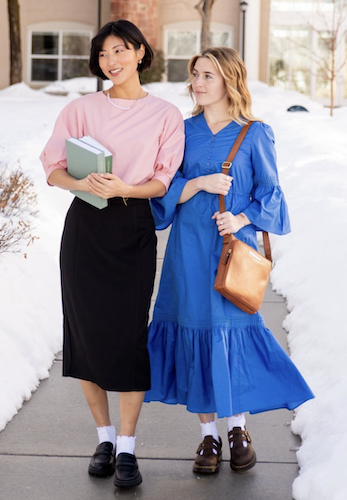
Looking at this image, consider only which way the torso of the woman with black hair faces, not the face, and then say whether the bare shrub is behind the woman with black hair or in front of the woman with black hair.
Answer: behind

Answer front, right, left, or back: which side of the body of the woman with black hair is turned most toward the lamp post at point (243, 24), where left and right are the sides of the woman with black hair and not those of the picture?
back

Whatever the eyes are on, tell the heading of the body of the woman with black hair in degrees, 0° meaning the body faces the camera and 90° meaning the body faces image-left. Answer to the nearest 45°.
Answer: approximately 0°

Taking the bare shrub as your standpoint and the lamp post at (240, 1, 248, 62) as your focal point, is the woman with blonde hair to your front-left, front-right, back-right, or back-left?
back-right
